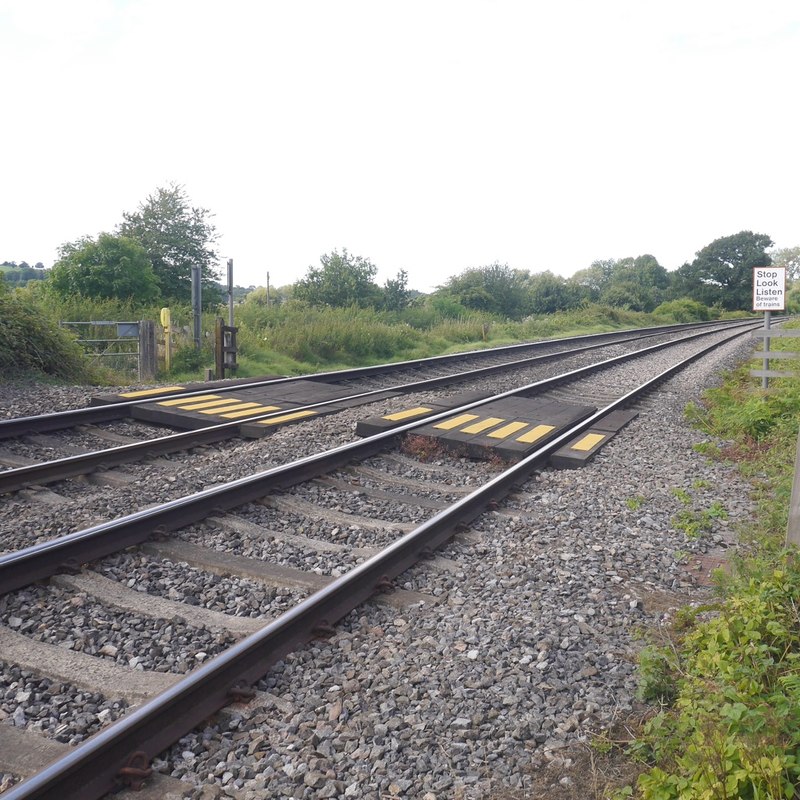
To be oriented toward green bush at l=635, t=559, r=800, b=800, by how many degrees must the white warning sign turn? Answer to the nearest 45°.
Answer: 0° — it already faces it

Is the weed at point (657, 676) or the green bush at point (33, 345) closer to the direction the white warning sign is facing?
the weed

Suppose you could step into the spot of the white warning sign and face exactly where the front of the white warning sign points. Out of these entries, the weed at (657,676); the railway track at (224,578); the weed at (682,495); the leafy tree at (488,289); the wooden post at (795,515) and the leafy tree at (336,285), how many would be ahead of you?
4

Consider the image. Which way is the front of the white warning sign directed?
toward the camera

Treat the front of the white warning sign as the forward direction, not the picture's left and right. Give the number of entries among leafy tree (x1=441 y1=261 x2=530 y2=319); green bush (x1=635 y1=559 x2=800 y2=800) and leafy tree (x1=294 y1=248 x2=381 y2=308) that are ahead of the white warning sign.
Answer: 1

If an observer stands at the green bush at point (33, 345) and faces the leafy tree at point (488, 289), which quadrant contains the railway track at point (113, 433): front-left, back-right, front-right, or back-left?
back-right

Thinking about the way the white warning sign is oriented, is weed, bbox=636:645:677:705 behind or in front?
in front

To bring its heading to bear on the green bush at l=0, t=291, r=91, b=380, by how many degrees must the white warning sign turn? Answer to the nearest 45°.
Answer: approximately 45° to its right

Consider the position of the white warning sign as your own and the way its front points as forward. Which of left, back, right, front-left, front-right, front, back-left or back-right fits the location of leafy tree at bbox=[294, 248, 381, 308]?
back-right

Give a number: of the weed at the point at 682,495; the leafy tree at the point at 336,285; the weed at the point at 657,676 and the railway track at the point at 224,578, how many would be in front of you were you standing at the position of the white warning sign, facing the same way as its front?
3

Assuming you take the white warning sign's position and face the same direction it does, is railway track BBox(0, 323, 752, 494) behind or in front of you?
in front

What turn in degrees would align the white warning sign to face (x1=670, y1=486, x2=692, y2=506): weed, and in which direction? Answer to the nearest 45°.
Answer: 0° — it already faces it

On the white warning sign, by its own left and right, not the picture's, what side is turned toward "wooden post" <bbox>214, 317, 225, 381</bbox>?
right

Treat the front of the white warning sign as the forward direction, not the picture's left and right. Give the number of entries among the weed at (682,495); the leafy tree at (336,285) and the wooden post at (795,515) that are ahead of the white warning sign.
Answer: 2
